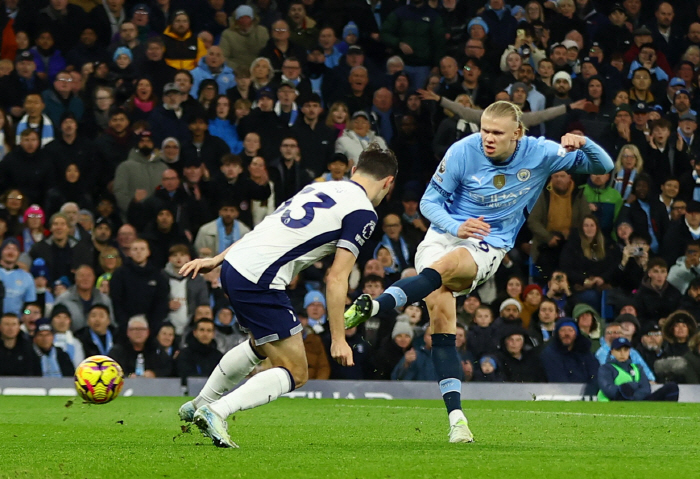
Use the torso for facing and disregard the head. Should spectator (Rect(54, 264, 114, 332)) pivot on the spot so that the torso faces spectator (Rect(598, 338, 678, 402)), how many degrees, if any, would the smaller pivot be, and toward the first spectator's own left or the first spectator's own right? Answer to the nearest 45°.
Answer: approximately 90° to the first spectator's own left

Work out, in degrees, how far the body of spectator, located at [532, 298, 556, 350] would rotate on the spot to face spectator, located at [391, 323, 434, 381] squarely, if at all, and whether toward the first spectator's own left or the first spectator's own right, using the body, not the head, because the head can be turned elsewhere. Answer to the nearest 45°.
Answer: approximately 45° to the first spectator's own right

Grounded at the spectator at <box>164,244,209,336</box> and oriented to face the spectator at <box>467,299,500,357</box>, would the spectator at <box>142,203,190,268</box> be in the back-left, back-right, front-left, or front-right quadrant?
back-left

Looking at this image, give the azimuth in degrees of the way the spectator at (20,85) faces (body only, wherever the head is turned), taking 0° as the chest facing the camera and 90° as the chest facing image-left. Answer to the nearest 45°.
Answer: approximately 0°

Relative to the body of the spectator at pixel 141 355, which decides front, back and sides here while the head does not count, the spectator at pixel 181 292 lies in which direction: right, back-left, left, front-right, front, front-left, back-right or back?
back-left
